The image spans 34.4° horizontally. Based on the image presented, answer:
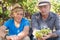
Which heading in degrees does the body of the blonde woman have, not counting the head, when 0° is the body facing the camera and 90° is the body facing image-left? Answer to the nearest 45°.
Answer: approximately 0°

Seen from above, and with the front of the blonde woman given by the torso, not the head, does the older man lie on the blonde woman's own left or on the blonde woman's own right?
on the blonde woman's own left

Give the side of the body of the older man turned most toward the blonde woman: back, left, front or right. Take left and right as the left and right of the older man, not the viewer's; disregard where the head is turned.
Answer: right

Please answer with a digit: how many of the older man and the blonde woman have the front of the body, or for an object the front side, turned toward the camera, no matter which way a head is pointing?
2
